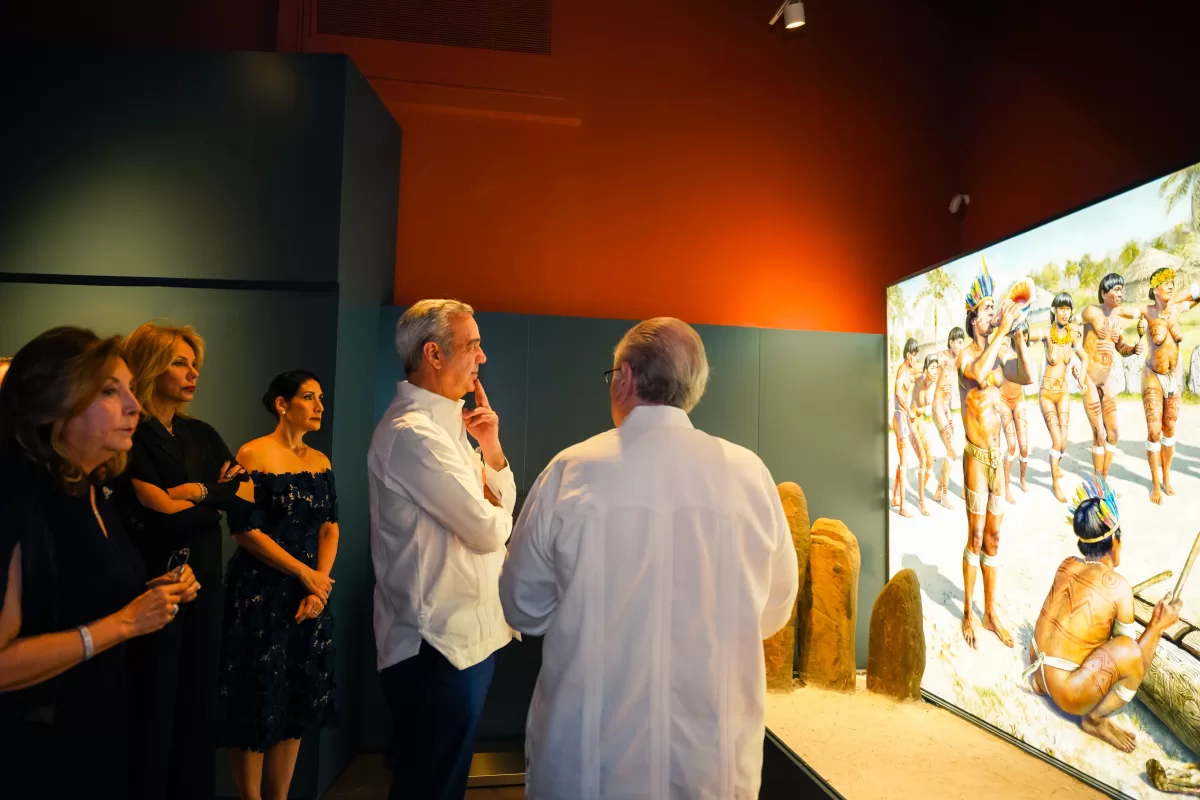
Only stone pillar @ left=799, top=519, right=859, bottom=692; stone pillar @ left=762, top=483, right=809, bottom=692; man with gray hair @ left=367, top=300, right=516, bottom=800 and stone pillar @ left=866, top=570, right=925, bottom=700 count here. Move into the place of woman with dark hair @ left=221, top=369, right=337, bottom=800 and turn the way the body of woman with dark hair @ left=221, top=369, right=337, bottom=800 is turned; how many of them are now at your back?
0

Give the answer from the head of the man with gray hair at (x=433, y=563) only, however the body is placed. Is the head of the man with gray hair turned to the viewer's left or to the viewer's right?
to the viewer's right

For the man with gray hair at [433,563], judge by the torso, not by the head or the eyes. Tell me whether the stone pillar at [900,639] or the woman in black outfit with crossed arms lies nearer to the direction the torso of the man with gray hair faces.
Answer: the stone pillar

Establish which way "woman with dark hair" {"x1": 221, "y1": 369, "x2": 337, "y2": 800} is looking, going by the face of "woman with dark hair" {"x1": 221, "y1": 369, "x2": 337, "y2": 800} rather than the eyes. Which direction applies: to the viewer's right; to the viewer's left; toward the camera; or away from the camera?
to the viewer's right

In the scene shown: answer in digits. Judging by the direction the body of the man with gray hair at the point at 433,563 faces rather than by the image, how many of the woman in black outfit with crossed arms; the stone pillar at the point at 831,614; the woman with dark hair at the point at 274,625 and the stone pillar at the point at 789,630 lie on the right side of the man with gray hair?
0

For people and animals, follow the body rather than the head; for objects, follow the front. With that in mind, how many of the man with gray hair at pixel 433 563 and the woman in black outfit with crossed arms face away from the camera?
0

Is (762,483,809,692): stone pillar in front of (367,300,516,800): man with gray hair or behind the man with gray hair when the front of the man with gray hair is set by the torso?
in front

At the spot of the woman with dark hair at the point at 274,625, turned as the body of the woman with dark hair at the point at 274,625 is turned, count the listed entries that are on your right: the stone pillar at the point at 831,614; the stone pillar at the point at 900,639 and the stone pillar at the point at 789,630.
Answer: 0

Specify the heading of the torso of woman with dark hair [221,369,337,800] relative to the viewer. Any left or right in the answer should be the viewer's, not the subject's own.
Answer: facing the viewer and to the right of the viewer

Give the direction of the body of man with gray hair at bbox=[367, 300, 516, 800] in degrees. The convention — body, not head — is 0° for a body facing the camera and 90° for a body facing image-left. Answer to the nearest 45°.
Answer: approximately 270°

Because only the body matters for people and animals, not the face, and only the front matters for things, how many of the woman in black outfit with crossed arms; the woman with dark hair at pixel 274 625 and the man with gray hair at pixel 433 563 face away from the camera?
0

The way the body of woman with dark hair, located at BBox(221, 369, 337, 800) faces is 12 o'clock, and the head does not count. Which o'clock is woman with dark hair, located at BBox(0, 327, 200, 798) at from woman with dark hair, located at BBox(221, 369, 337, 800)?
woman with dark hair, located at BBox(0, 327, 200, 798) is roughly at 2 o'clock from woman with dark hair, located at BBox(221, 369, 337, 800).

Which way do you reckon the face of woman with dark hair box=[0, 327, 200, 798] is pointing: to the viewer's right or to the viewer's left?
to the viewer's right

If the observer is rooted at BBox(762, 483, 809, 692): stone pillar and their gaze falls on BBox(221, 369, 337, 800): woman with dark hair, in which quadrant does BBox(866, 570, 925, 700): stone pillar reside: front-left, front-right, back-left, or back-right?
back-left

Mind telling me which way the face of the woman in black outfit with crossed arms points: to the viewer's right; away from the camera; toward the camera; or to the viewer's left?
to the viewer's right
